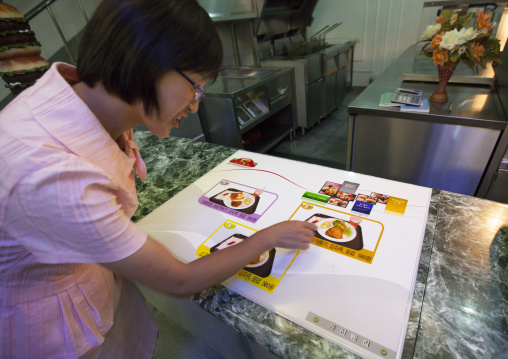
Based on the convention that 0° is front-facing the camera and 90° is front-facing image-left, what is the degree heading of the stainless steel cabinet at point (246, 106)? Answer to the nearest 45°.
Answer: approximately 315°

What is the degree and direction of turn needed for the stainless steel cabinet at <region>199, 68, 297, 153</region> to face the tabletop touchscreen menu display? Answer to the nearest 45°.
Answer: approximately 45° to its right

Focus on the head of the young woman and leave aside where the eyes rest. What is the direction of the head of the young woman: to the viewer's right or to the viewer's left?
to the viewer's right

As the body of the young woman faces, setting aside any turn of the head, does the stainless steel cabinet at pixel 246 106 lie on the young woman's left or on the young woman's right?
on the young woman's left

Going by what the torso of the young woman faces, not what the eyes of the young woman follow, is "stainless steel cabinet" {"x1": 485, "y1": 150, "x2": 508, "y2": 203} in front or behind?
in front

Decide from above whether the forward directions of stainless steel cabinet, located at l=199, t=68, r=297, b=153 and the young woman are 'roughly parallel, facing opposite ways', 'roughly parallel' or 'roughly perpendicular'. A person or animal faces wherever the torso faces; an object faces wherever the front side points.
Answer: roughly perpendicular

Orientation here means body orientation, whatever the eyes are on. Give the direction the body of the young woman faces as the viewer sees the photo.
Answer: to the viewer's right

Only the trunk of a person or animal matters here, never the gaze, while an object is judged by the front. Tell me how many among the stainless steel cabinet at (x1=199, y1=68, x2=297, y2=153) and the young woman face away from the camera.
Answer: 0
